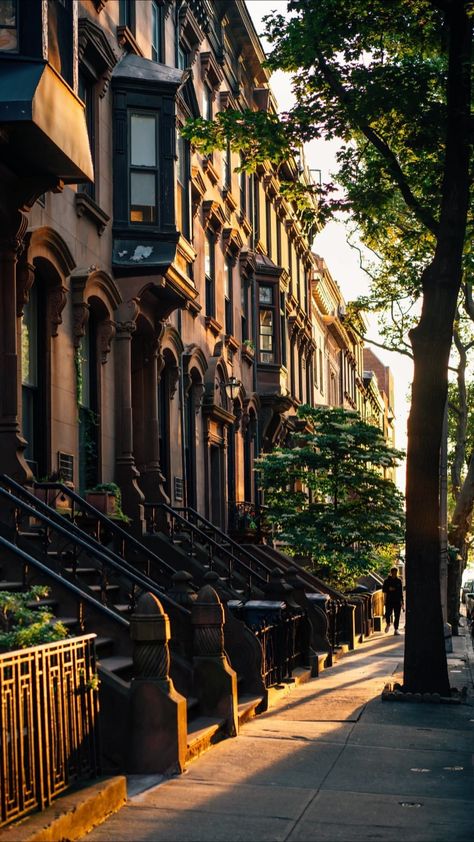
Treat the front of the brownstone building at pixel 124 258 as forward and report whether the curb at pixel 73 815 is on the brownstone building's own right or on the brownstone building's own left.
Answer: on the brownstone building's own right

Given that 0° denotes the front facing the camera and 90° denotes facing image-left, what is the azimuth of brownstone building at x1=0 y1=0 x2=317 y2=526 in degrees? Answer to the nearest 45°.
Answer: approximately 315°

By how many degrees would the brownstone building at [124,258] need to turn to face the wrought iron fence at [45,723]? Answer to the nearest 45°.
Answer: approximately 45° to its right

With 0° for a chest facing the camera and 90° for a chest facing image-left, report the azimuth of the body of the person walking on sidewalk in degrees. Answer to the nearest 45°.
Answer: approximately 0°
